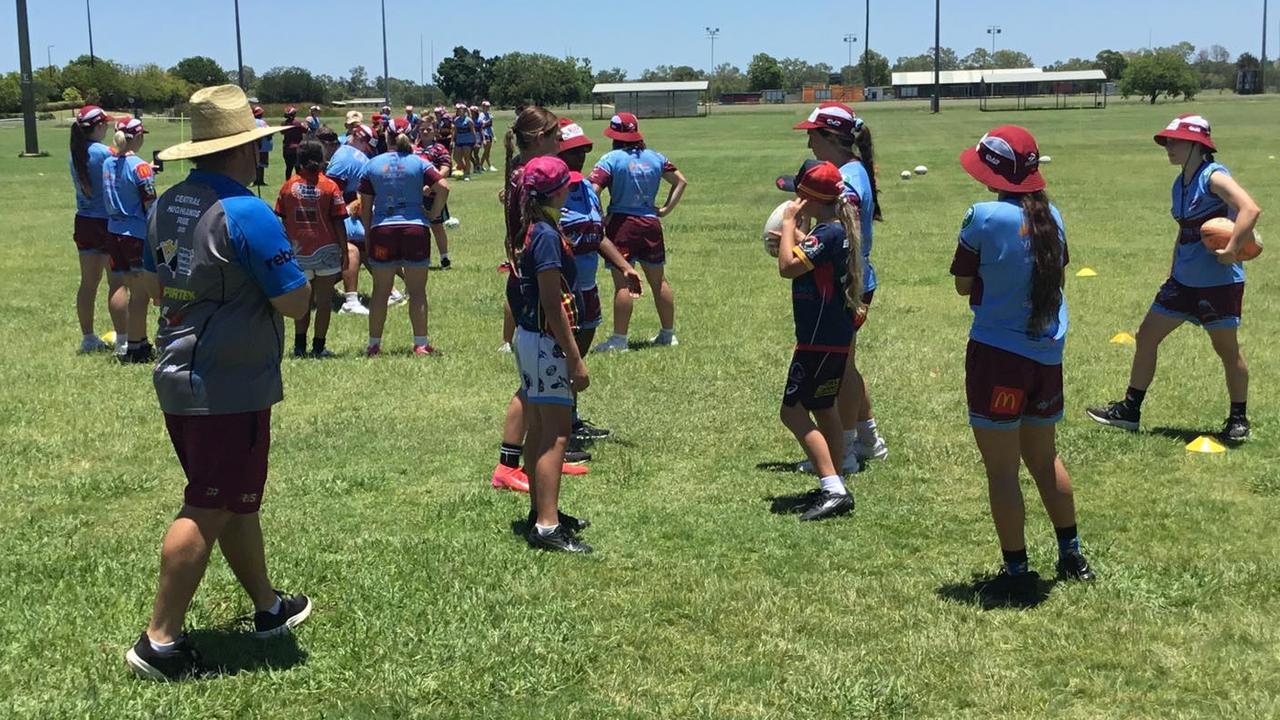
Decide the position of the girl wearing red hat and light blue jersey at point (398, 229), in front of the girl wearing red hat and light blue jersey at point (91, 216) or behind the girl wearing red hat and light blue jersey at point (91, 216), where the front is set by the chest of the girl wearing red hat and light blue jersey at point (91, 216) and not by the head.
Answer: in front

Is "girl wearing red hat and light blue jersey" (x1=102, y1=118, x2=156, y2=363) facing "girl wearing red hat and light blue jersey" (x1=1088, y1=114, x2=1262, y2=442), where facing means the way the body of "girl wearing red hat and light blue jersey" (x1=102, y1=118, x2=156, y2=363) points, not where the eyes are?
no

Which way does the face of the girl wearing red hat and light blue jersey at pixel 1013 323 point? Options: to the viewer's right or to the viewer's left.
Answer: to the viewer's left

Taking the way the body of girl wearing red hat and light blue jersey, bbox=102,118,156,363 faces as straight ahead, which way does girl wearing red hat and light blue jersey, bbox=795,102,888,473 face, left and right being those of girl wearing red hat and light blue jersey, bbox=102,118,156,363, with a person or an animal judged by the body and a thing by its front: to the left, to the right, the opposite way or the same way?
to the left

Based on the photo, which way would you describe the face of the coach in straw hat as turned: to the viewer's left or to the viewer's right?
to the viewer's right

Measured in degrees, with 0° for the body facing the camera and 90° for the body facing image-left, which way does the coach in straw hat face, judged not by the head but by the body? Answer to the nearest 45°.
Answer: approximately 225°

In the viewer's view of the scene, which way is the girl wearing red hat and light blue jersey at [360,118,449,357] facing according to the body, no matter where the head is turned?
away from the camera

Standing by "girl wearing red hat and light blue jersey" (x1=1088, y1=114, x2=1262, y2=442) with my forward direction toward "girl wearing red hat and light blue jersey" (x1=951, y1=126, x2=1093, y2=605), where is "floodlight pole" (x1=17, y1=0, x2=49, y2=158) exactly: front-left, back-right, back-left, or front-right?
back-right

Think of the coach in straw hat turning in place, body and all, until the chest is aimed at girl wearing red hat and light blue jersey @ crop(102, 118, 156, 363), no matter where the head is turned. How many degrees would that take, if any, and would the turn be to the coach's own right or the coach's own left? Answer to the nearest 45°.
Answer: approximately 45° to the coach's own left

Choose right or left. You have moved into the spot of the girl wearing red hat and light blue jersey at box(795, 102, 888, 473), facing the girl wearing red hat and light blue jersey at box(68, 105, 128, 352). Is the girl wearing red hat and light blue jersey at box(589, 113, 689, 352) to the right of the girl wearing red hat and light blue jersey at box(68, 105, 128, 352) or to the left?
right

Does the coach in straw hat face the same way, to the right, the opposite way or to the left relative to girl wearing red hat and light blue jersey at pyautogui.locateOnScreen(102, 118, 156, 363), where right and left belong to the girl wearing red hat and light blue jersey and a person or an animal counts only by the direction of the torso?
the same way

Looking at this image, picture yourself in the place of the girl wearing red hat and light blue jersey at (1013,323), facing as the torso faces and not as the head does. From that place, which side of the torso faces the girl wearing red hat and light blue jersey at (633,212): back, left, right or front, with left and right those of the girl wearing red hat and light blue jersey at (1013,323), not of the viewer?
front

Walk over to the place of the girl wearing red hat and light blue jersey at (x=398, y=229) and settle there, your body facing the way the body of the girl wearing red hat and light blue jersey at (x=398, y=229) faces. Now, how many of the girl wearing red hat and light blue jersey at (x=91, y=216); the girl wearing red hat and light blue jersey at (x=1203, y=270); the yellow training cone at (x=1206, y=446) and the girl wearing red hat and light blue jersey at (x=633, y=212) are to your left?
1

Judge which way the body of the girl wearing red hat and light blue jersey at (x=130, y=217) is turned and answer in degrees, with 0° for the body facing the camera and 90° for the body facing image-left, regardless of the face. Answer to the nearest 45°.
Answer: approximately 225°

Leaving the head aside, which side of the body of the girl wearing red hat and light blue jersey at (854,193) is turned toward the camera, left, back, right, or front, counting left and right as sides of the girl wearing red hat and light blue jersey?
left

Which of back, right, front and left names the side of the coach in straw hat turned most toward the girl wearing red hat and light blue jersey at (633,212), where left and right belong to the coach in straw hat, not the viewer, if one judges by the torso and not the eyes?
front

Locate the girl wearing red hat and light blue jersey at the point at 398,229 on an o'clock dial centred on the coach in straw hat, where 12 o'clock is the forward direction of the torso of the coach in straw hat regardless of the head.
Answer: The girl wearing red hat and light blue jersey is roughly at 11 o'clock from the coach in straw hat.

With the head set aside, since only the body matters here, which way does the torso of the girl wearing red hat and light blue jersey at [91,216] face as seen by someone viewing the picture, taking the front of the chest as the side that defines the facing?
to the viewer's right
